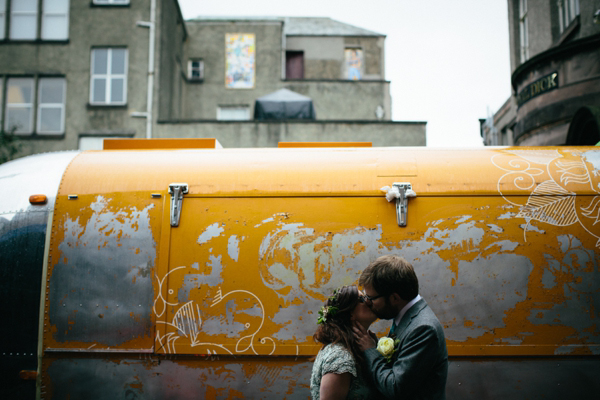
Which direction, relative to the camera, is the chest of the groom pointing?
to the viewer's left

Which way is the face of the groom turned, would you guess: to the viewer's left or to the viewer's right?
to the viewer's left

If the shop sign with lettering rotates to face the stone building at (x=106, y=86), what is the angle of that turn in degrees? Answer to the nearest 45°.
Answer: approximately 45° to its right

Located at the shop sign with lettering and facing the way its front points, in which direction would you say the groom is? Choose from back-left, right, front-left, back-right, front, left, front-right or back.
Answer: front-left

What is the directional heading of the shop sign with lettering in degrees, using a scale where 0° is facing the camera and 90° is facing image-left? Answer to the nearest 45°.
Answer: approximately 45°

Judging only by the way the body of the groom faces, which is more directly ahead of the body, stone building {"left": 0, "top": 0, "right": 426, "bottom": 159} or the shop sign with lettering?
the stone building

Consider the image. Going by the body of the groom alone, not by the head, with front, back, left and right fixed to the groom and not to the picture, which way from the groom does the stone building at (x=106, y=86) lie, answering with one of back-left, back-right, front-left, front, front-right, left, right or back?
front-right

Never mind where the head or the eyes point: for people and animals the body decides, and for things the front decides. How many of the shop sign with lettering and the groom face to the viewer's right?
0

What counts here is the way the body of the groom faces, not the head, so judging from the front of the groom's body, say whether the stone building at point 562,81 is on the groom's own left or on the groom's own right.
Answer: on the groom's own right
